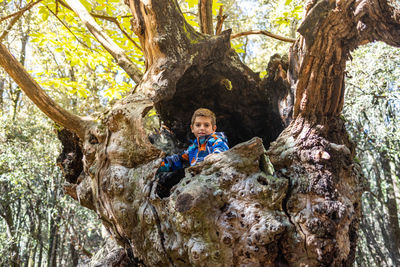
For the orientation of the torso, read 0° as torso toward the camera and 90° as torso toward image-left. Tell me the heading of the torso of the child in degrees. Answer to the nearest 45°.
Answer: approximately 45°
